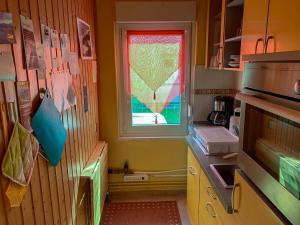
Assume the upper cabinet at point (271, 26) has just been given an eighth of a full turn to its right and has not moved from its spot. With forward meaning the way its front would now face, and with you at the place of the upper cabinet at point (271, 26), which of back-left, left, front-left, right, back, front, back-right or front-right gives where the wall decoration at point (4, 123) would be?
front-left

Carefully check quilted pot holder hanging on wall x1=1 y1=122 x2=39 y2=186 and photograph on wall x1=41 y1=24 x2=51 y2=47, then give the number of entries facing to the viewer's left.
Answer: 0

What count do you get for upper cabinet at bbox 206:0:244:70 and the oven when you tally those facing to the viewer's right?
0

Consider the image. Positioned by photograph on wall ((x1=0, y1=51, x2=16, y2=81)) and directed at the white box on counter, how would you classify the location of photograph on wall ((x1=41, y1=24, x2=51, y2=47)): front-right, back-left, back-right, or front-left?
front-left

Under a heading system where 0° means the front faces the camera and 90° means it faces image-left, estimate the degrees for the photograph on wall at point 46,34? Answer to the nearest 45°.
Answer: approximately 315°

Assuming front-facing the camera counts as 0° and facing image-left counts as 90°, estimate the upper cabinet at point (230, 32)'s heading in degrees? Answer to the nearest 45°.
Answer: approximately 45°

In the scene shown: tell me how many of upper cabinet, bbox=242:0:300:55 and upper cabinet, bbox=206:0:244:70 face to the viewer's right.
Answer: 0

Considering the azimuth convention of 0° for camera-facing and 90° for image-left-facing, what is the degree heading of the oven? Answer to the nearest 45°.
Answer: approximately 45°

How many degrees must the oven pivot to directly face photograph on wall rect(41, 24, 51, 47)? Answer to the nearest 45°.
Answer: approximately 45° to its right

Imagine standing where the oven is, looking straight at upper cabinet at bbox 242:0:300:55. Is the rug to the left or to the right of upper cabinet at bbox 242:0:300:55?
left

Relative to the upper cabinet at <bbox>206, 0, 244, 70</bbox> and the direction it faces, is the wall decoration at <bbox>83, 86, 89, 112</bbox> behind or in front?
in front

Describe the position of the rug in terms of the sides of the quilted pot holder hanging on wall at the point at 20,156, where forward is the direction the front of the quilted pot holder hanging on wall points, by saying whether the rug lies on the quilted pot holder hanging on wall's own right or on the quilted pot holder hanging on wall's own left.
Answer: on the quilted pot holder hanging on wall's own left
